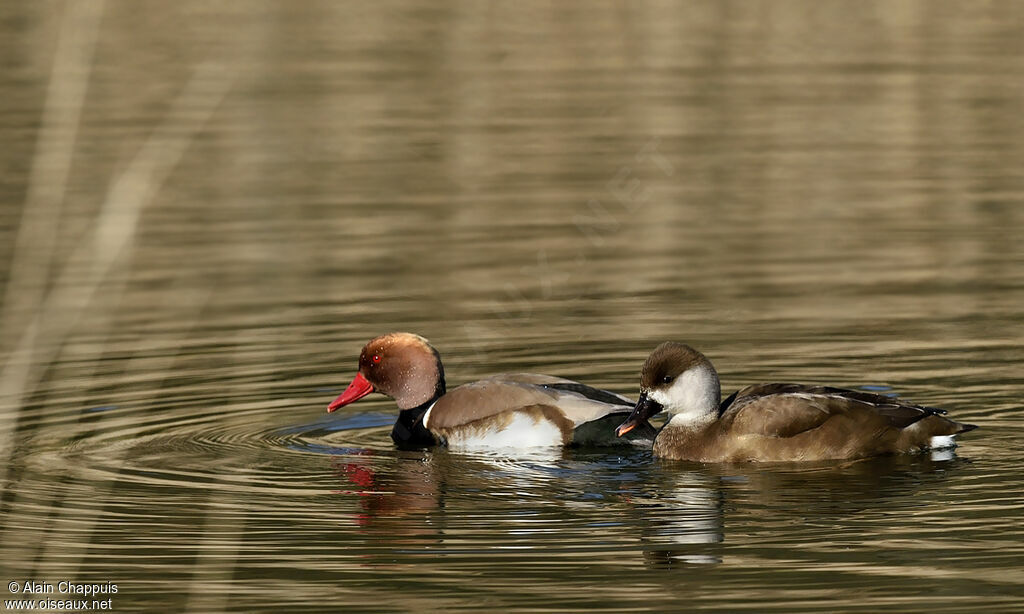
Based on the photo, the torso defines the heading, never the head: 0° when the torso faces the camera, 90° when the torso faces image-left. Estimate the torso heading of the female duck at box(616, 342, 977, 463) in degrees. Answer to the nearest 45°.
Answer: approximately 90°

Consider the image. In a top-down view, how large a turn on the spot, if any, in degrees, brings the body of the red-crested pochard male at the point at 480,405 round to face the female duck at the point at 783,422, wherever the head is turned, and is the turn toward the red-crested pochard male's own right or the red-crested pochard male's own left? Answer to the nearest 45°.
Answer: approximately 135° to the red-crested pochard male's own left

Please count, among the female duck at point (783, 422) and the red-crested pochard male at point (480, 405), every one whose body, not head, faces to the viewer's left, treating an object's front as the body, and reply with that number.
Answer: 2

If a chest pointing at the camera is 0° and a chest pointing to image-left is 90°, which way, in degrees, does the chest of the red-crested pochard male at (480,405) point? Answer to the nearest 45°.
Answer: approximately 90°
